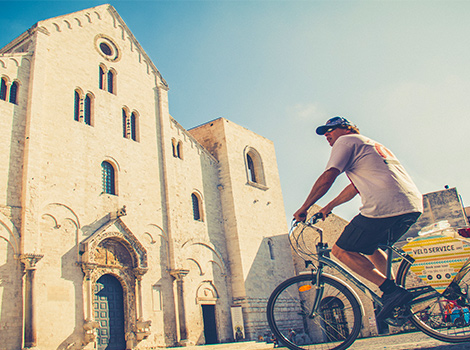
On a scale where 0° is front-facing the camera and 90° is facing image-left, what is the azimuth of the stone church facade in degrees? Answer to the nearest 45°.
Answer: approximately 315°

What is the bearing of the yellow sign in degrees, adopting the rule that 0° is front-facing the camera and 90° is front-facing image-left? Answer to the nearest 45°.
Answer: approximately 0°

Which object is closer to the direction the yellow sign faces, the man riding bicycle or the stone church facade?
the man riding bicycle

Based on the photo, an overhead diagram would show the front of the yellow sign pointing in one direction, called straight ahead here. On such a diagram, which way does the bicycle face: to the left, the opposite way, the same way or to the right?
to the right

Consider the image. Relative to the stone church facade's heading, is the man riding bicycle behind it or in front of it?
in front

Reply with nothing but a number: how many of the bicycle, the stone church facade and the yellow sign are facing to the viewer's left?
1

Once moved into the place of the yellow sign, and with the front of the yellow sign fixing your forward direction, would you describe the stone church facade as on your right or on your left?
on your right

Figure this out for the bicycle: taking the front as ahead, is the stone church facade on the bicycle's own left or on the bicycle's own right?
on the bicycle's own right

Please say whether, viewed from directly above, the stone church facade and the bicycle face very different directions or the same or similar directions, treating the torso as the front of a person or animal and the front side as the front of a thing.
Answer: very different directions

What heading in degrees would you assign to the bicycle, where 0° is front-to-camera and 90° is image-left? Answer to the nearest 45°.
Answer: approximately 90°
